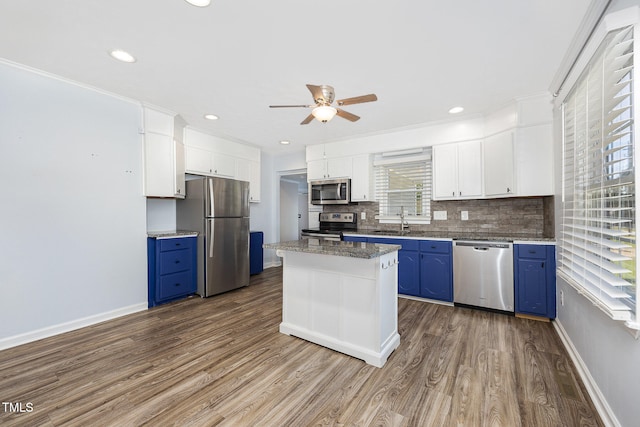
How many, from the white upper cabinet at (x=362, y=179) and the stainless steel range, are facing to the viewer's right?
0

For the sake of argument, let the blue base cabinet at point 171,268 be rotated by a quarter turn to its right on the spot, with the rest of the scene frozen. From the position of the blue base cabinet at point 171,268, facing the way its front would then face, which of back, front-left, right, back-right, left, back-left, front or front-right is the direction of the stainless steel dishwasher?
left

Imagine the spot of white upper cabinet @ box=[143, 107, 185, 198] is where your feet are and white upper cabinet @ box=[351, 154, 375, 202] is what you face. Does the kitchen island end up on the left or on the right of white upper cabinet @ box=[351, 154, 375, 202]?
right

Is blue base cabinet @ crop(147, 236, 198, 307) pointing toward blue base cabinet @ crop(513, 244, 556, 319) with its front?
yes

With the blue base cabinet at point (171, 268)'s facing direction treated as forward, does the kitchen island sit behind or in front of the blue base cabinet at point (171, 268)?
in front

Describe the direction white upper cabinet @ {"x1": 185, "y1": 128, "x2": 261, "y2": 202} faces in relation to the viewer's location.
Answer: facing the viewer and to the right of the viewer

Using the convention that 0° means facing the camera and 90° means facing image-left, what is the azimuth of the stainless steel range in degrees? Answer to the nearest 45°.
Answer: approximately 45°
